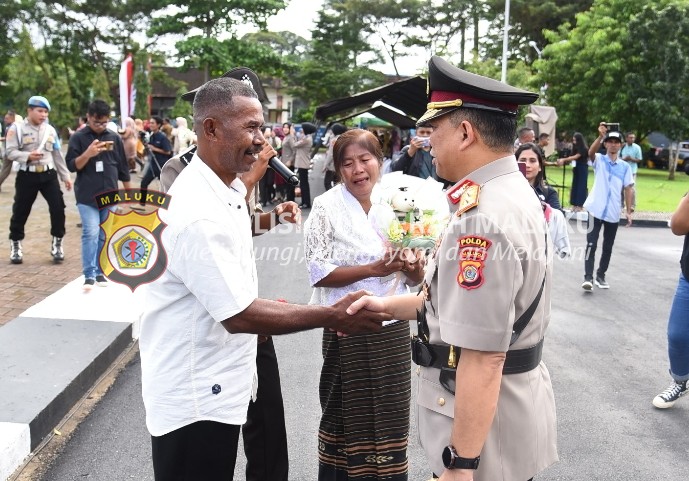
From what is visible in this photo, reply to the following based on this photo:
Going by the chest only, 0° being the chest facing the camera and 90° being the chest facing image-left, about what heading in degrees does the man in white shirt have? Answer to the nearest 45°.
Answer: approximately 270°

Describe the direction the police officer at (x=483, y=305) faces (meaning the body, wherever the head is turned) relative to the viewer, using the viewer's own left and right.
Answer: facing to the left of the viewer

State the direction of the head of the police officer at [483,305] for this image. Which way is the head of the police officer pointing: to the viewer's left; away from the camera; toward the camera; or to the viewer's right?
to the viewer's left

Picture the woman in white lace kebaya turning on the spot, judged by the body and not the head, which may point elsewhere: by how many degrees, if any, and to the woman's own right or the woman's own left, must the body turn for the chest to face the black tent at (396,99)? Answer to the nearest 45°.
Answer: approximately 135° to the woman's own left

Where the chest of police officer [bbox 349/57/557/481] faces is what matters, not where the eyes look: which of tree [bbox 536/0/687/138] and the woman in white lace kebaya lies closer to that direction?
the woman in white lace kebaya

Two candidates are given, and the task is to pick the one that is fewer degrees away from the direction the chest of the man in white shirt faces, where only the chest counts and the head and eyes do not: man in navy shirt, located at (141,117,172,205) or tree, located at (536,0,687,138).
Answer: the tree

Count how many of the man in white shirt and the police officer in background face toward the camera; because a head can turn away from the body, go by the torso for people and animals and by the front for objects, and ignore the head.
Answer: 1

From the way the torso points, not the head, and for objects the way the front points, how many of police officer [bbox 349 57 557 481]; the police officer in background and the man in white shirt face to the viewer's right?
1

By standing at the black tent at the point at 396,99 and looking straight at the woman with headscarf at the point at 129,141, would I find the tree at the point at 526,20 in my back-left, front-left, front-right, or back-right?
back-right

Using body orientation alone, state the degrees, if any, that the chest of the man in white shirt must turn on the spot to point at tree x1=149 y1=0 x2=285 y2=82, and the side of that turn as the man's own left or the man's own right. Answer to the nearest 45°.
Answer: approximately 90° to the man's own left

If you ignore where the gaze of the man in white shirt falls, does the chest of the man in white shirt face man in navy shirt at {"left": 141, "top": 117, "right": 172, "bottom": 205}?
no

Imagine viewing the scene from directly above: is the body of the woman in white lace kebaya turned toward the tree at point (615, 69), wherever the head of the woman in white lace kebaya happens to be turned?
no

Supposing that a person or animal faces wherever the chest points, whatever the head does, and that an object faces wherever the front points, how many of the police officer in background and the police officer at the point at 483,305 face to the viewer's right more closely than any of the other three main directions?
0

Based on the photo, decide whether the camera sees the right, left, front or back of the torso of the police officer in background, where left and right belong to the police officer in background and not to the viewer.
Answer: front

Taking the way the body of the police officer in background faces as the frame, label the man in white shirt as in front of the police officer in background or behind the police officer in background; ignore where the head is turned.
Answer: in front

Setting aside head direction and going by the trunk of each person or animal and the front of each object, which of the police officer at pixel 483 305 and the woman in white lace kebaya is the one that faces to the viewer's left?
the police officer

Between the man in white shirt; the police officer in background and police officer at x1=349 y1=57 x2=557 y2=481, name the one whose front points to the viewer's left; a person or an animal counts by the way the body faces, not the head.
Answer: the police officer

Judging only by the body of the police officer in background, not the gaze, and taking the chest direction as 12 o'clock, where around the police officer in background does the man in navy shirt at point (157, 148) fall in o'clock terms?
The man in navy shirt is roughly at 7 o'clock from the police officer in background.

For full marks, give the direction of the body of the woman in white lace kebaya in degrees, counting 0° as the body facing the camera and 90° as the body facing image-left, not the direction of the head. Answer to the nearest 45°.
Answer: approximately 315°

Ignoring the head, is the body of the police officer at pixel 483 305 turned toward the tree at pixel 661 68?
no
